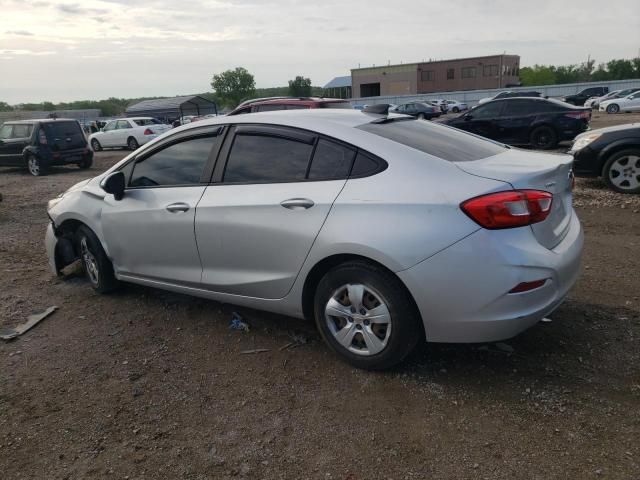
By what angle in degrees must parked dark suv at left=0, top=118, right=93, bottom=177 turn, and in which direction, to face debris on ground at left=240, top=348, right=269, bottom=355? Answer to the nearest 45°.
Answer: approximately 135° to its left

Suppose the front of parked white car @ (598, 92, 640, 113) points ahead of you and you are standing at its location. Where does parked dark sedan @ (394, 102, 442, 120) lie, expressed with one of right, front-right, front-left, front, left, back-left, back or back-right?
front

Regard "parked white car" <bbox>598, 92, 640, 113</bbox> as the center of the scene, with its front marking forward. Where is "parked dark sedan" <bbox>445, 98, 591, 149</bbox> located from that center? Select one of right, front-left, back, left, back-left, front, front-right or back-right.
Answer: left

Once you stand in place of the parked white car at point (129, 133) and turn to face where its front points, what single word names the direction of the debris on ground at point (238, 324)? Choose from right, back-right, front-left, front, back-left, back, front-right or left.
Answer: back-left

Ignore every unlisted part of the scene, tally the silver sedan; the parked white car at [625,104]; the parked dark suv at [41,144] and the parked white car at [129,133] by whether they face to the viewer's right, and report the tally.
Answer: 0

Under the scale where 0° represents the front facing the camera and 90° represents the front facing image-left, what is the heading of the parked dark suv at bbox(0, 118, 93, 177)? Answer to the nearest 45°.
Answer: approximately 135°

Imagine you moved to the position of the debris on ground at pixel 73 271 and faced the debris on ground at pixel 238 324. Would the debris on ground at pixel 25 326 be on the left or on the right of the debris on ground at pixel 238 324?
right

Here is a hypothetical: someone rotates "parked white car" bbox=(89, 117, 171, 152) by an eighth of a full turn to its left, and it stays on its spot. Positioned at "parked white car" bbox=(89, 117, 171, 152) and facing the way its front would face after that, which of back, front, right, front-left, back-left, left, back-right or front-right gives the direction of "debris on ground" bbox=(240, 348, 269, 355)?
left

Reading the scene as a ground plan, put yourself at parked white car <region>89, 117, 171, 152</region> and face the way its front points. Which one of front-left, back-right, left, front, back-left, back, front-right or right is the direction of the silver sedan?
back-left

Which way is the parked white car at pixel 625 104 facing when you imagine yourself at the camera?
facing to the left of the viewer

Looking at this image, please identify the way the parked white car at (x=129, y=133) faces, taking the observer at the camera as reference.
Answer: facing away from the viewer and to the left of the viewer

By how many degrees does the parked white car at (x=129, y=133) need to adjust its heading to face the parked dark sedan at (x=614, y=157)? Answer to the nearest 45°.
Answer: approximately 135° to its left

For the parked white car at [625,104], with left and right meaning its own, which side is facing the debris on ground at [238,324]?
left

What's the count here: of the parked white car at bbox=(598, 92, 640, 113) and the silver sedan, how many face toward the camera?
0

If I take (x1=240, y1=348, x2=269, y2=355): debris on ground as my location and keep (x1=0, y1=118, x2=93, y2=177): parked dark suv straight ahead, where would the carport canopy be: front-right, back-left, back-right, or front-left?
front-right
